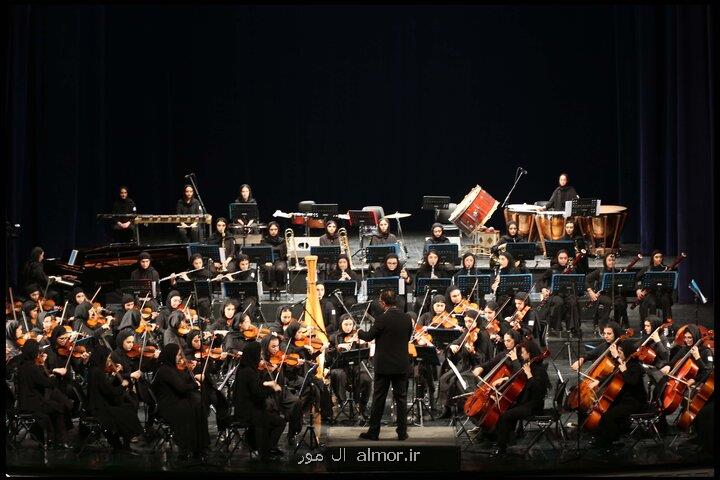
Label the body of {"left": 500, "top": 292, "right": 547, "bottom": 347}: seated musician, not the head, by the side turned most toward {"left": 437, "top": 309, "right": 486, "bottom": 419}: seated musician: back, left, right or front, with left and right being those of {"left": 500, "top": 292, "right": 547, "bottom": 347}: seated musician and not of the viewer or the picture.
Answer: front

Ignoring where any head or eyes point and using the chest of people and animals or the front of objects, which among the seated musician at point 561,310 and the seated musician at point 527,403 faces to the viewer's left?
the seated musician at point 527,403

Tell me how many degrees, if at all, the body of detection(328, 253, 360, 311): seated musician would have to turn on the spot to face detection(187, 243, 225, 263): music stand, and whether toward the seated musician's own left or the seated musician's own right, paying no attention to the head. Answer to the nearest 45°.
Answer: approximately 90° to the seated musician's own right

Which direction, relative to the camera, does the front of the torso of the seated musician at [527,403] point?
to the viewer's left

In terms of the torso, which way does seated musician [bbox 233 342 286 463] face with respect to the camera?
to the viewer's right

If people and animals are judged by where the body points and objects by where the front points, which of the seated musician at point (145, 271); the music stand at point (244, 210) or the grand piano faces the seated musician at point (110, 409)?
the seated musician at point (145, 271)

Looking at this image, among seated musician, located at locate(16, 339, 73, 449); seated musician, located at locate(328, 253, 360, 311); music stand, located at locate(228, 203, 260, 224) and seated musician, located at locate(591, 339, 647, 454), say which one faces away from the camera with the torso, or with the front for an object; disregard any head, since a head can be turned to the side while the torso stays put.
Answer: the music stand

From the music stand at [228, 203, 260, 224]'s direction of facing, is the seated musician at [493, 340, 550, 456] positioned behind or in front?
behind

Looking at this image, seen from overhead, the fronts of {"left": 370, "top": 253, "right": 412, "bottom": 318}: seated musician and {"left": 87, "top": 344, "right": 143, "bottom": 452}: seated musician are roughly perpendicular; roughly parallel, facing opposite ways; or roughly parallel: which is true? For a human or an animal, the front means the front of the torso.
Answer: roughly perpendicular

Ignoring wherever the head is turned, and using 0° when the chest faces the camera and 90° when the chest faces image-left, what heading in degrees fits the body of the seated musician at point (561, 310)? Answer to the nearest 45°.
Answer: approximately 0°

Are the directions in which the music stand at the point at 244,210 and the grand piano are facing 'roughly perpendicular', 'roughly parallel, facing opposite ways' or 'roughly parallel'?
roughly perpendicular

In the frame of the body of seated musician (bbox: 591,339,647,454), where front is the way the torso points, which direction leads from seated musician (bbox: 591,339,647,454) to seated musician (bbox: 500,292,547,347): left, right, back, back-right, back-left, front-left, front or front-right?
front-right

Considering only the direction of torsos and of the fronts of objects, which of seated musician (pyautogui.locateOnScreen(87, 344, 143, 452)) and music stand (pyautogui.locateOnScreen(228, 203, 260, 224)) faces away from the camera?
the music stand

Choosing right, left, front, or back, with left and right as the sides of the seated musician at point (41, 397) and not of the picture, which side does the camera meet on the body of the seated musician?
right

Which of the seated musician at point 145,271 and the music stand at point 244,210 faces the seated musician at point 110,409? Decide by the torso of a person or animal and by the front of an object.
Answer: the seated musician at point 145,271

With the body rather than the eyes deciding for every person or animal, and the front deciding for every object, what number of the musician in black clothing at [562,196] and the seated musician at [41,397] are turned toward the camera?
1

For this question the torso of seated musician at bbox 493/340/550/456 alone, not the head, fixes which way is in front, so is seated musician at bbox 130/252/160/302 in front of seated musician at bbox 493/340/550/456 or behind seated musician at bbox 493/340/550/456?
in front
